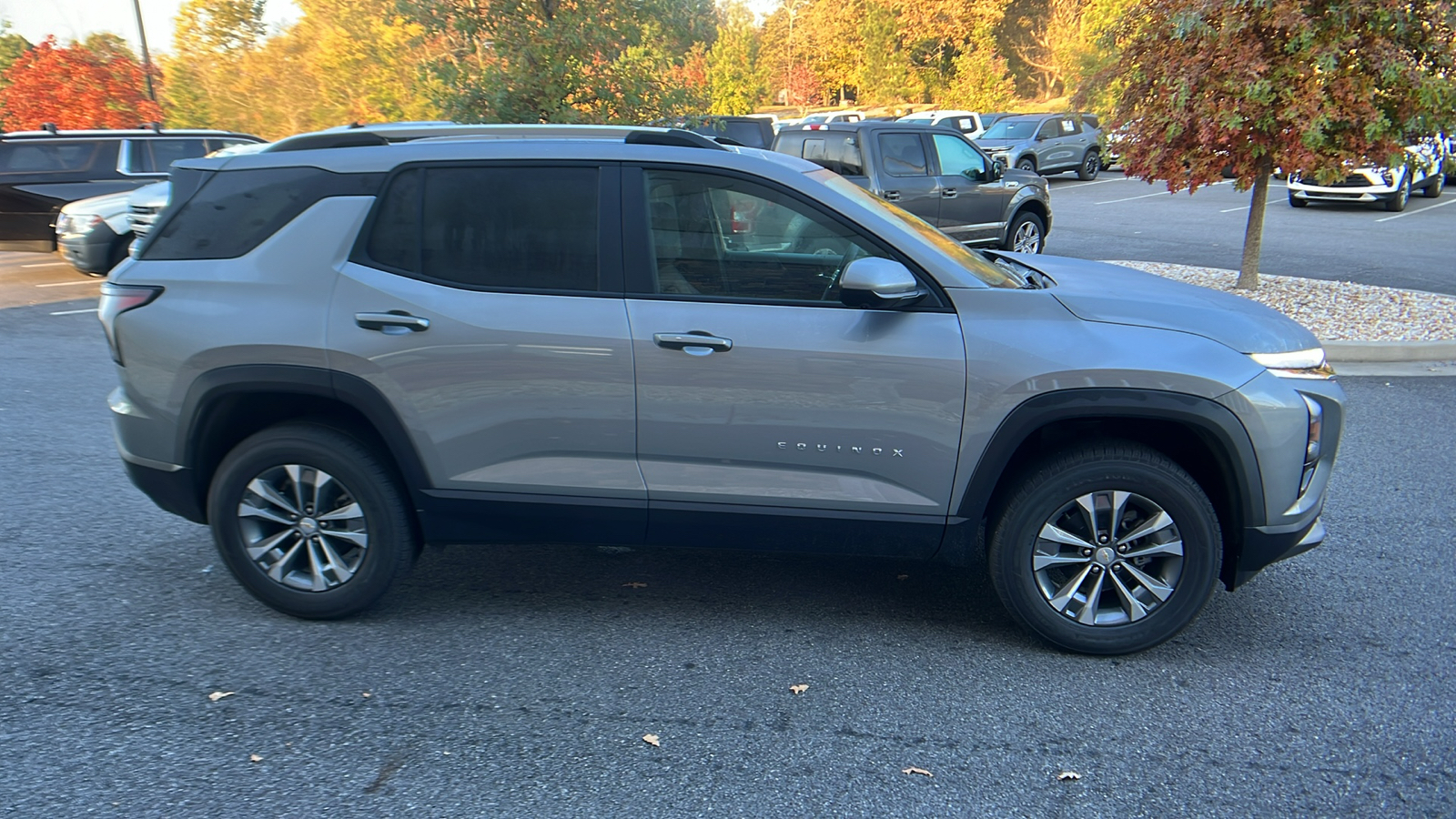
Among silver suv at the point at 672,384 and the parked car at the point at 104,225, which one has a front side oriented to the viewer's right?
the silver suv

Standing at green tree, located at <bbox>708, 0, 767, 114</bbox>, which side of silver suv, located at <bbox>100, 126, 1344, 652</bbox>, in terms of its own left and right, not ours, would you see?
left

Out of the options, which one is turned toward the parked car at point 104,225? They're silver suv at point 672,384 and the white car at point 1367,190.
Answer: the white car

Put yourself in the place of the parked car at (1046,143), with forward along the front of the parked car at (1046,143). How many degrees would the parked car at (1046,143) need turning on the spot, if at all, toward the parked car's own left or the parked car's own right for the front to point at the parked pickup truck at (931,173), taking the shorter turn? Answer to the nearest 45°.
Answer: approximately 45° to the parked car's own left

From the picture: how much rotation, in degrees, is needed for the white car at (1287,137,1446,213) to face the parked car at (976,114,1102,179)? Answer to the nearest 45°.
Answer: approximately 90° to its right

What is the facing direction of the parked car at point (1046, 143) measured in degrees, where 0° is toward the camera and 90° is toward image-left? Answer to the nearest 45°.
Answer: approximately 45°

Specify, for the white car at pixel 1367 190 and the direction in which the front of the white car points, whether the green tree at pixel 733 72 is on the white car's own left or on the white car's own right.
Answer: on the white car's own right

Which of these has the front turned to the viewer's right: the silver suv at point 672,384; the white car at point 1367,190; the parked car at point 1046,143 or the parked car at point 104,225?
the silver suv

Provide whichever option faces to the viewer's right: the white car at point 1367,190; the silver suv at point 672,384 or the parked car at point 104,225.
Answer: the silver suv

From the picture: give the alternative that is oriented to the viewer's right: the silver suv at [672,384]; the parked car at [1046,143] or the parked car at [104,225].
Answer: the silver suv

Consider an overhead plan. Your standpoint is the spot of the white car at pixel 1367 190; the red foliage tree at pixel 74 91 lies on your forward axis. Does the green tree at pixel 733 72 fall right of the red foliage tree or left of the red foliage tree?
right

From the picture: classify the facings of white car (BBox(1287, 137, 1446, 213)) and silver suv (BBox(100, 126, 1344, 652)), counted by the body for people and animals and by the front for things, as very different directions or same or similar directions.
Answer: very different directions

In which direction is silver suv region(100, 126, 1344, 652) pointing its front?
to the viewer's right
